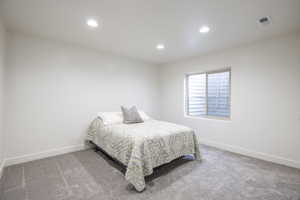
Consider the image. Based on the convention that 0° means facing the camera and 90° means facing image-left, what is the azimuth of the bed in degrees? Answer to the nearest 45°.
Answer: approximately 315°

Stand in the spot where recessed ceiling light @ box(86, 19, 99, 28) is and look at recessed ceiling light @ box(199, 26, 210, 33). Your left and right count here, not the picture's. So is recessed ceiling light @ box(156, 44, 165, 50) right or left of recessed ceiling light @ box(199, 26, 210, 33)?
left
